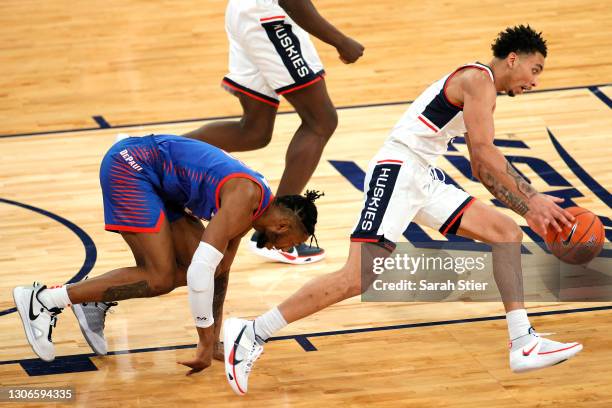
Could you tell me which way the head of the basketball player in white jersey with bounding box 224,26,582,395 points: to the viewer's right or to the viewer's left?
to the viewer's right

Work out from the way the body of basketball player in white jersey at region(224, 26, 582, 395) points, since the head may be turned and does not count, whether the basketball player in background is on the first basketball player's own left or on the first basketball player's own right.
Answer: on the first basketball player's own left

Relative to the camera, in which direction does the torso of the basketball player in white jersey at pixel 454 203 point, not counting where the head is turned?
to the viewer's right

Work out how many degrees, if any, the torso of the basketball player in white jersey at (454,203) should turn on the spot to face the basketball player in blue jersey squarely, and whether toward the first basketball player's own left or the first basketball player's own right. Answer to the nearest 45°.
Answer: approximately 180°

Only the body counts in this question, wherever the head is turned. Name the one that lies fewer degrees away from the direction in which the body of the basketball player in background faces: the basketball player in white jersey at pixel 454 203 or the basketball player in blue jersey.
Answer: the basketball player in white jersey
